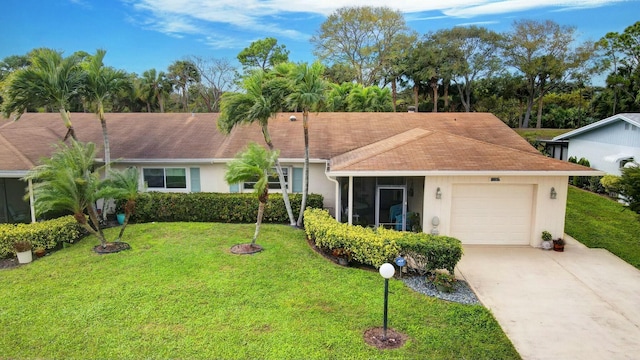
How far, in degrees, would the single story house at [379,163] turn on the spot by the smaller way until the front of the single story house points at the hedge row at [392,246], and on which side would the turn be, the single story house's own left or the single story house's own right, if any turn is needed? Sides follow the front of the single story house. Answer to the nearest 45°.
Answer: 0° — it already faces it

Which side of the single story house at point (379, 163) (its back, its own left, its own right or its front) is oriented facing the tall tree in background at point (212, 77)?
back

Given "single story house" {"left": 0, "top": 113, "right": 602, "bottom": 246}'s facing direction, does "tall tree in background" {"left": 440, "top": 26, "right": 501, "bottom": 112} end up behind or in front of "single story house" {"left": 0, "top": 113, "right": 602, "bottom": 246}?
behind

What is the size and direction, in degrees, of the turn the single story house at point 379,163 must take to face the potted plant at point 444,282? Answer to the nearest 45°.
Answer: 0° — it already faces it

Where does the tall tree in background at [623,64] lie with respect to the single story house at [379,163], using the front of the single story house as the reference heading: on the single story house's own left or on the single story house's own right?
on the single story house's own left

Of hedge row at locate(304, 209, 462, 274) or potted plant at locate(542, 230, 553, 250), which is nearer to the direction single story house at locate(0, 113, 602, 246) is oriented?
the hedge row

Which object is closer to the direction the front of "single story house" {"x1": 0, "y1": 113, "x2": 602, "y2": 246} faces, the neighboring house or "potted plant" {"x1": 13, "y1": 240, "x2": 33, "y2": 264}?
the potted plant

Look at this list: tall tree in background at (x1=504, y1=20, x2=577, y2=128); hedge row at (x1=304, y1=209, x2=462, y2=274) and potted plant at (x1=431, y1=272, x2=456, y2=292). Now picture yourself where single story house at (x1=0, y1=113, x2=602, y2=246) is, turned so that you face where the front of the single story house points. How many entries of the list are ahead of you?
2

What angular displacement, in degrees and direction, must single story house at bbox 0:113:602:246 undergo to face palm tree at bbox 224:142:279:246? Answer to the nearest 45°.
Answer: approximately 45° to its right

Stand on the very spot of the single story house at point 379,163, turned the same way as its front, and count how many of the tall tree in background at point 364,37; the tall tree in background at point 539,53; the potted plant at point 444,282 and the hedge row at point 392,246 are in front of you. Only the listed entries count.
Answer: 2

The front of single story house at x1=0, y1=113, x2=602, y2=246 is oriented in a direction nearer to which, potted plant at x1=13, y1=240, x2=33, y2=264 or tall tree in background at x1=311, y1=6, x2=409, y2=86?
the potted plant

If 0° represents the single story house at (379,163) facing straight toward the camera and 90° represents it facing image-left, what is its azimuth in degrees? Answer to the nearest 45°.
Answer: approximately 0°
